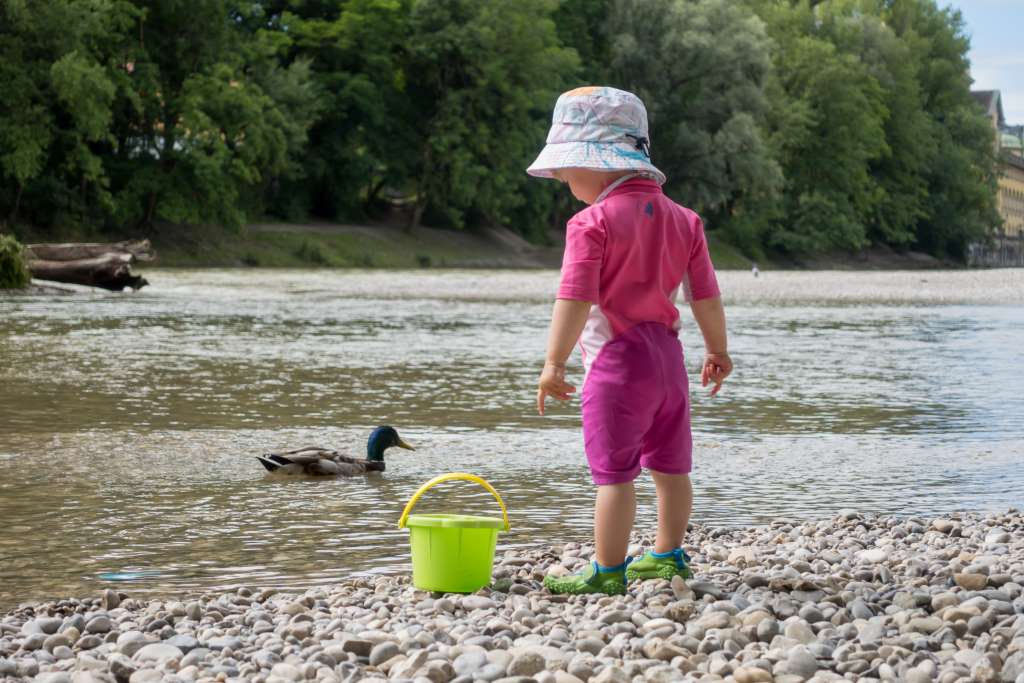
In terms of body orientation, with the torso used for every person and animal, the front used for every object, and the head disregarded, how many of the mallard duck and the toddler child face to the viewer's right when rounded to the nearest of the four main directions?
1

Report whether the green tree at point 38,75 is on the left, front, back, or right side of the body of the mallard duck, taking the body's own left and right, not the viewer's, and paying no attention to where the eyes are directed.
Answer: left

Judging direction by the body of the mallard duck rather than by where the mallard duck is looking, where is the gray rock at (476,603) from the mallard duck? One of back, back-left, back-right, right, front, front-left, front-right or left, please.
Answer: right

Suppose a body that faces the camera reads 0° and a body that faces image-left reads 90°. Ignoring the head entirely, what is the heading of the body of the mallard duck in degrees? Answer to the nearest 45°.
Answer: approximately 270°

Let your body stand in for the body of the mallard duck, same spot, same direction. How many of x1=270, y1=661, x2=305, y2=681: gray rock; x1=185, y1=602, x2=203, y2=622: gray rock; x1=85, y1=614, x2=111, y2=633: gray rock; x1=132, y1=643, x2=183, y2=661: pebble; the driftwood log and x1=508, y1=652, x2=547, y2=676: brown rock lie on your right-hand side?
5

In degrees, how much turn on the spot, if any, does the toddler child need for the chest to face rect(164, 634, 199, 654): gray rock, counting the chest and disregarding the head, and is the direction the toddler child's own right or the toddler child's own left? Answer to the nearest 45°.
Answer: approximately 90° to the toddler child's own left

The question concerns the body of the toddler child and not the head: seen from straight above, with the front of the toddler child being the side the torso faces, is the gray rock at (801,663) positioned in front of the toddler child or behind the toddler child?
behind

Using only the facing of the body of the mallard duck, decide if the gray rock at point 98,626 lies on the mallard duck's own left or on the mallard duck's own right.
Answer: on the mallard duck's own right

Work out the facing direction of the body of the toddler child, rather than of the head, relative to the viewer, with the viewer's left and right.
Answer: facing away from the viewer and to the left of the viewer

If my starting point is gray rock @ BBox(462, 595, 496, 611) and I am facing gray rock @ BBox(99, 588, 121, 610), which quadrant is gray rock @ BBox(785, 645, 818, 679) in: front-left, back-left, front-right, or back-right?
back-left

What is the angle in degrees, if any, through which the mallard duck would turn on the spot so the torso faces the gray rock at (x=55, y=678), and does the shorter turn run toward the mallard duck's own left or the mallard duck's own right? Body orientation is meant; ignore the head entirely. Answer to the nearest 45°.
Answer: approximately 90° to the mallard duck's own right

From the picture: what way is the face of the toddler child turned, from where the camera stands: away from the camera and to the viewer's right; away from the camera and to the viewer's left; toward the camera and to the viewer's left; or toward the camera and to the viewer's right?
away from the camera and to the viewer's left

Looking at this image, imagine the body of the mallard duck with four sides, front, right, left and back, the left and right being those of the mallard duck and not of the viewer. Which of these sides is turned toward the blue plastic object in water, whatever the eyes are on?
right

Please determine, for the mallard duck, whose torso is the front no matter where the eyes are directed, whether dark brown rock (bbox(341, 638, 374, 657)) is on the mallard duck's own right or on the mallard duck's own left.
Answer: on the mallard duck's own right

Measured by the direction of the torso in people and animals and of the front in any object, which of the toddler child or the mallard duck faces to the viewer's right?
the mallard duck

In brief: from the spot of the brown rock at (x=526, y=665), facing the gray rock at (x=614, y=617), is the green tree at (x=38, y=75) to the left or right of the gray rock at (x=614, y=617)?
left

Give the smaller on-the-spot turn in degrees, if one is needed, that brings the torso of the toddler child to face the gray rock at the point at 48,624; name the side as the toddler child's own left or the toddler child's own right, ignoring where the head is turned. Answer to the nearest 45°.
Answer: approximately 45° to the toddler child's own left

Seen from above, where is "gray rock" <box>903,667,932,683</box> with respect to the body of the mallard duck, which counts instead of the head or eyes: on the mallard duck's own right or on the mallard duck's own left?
on the mallard duck's own right

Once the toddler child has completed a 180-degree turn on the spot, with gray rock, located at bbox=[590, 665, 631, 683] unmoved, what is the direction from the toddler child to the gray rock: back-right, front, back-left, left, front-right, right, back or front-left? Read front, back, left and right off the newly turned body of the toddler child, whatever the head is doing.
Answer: front-right
